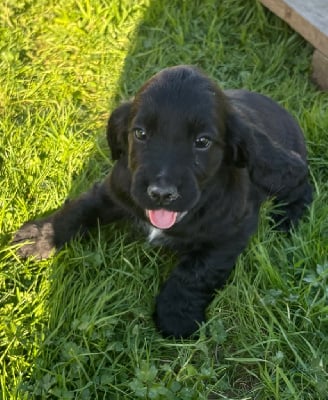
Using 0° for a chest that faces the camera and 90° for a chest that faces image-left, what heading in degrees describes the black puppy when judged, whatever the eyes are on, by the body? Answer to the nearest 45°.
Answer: approximately 45°

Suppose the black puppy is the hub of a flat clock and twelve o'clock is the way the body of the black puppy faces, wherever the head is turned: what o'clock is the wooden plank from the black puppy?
The wooden plank is roughly at 5 o'clock from the black puppy.
